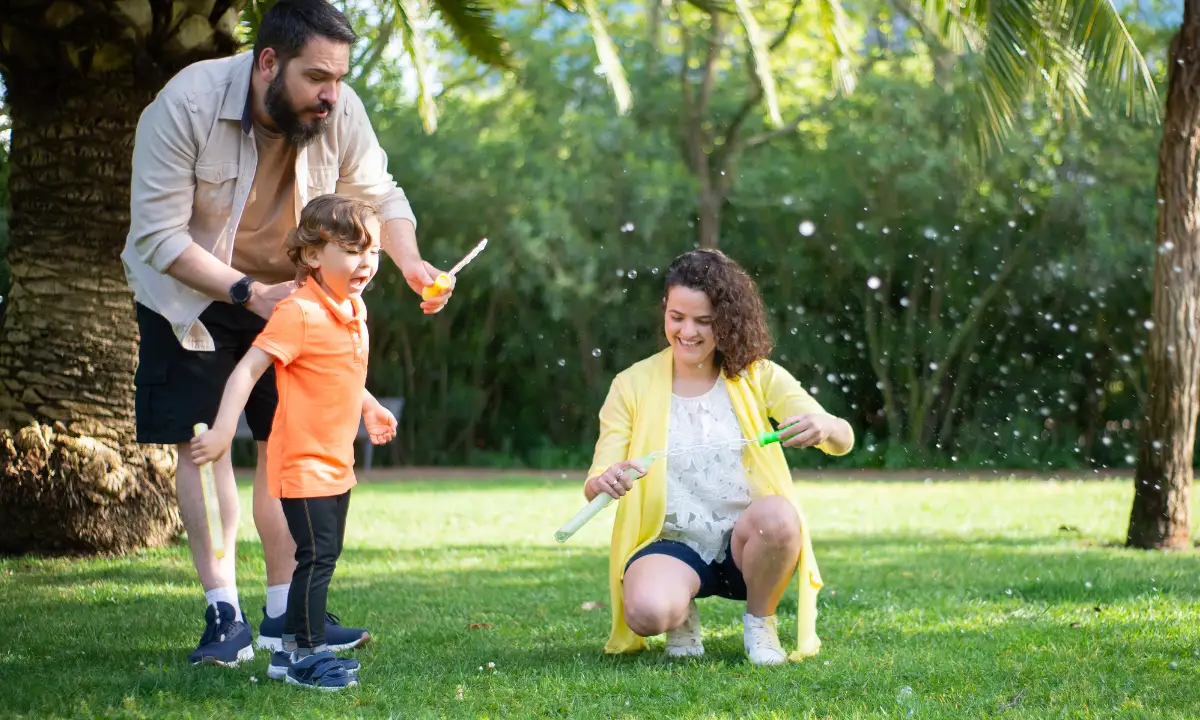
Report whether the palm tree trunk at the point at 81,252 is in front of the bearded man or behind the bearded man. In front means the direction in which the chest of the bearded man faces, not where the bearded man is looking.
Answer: behind

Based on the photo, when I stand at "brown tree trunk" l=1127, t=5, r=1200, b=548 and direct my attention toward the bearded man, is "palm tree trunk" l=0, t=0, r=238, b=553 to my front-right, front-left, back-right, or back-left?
front-right

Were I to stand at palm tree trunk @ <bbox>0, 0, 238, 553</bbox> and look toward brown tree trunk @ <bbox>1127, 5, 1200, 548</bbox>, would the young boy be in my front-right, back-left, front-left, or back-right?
front-right

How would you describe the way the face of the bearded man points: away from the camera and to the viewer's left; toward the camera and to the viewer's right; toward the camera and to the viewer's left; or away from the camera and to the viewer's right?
toward the camera and to the viewer's right

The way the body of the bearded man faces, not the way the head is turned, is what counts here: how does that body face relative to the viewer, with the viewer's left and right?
facing the viewer and to the right of the viewer

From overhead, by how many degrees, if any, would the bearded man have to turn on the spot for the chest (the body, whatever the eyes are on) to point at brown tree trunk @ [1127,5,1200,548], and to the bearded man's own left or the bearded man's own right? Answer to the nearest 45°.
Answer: approximately 90° to the bearded man's own left
